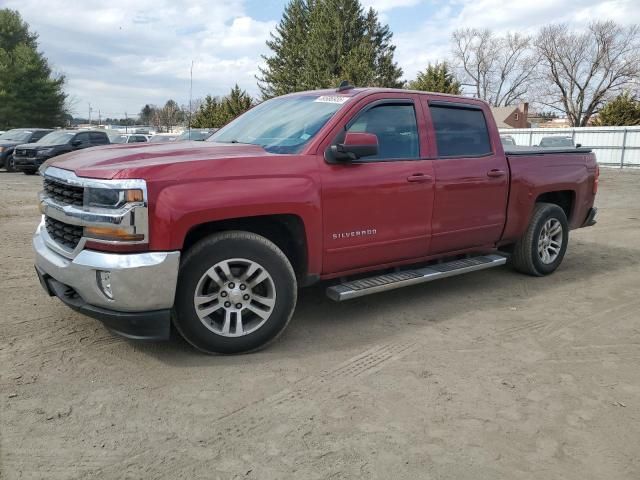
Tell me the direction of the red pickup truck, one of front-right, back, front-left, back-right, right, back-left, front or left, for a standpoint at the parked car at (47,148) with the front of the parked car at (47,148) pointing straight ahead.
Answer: front-left

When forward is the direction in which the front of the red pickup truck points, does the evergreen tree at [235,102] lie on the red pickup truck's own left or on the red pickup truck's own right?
on the red pickup truck's own right

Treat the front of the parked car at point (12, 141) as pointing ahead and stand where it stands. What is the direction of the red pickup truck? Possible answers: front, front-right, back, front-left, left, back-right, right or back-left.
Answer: front-left

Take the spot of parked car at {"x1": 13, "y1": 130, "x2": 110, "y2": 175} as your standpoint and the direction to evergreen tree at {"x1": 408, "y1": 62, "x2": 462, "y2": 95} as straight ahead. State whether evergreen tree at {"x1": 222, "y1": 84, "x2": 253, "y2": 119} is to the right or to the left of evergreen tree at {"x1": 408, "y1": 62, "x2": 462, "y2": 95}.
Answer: left

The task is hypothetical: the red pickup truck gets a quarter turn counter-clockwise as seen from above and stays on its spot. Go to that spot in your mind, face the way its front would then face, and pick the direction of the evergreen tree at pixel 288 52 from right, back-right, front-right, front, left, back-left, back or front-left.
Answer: back-left

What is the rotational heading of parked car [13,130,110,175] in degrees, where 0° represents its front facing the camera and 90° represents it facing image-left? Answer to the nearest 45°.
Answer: approximately 45°

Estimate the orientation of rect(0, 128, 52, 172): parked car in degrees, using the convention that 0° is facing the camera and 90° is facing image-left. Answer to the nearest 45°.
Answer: approximately 45°

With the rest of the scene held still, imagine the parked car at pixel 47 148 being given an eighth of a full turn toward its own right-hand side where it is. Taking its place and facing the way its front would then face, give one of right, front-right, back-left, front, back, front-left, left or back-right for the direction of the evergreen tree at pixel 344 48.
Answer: back-right

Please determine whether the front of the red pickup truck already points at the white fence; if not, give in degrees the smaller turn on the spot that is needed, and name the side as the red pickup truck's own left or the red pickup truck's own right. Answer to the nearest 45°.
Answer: approximately 180°

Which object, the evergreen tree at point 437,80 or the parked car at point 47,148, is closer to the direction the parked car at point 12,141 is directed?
the parked car

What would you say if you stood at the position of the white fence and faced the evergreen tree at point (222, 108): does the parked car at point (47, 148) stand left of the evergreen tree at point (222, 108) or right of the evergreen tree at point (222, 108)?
left
